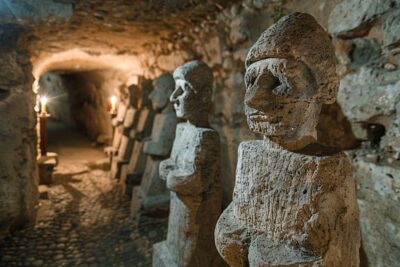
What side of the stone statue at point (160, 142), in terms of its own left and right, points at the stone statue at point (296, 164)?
left

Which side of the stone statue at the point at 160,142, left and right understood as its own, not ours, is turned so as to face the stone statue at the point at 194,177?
left

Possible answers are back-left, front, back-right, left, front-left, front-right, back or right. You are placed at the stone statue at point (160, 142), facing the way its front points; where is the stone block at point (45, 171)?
front-right

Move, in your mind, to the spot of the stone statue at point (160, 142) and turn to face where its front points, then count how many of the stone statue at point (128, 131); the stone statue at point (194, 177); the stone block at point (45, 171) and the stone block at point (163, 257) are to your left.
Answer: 2

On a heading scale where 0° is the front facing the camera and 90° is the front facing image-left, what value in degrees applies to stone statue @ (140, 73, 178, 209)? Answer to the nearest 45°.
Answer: approximately 90°

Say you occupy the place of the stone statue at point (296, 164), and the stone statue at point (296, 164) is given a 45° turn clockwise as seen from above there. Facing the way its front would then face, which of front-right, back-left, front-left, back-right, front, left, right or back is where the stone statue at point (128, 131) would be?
front-right
